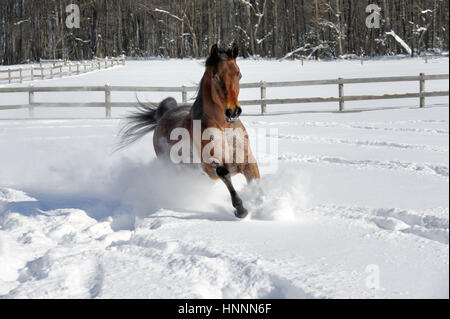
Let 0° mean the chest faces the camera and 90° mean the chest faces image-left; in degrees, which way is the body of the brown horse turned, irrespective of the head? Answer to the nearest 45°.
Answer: approximately 315°
